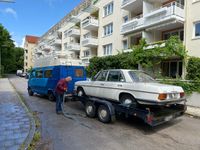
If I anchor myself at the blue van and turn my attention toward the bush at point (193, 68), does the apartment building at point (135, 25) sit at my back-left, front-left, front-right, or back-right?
front-left

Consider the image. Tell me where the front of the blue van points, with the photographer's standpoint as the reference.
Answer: facing away from the viewer and to the left of the viewer

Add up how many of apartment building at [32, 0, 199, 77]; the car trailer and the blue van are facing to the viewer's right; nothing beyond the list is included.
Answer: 0

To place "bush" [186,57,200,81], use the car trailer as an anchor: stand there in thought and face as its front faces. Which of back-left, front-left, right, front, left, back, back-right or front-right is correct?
right

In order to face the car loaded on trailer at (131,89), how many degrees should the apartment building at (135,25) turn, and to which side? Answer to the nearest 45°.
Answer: approximately 45° to its left

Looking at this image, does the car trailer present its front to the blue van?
yes

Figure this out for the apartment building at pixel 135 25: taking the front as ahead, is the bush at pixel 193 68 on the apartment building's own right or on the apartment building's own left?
on the apartment building's own left

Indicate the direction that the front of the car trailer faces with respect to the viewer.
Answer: facing away from the viewer and to the left of the viewer

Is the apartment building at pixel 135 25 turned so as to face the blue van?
yes

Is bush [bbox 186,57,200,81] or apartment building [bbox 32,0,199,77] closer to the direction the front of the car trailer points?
the apartment building

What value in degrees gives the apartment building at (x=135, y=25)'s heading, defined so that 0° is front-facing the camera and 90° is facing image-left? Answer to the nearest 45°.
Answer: approximately 45°

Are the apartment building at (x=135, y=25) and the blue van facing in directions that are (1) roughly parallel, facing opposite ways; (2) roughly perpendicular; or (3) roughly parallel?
roughly perpendicular
